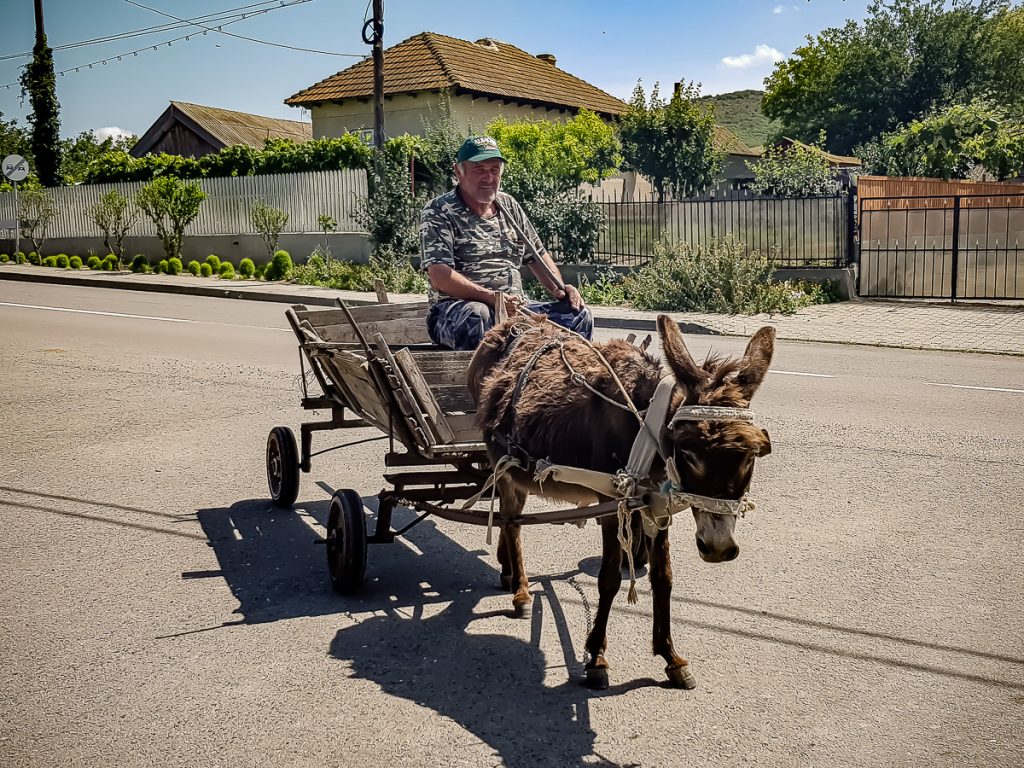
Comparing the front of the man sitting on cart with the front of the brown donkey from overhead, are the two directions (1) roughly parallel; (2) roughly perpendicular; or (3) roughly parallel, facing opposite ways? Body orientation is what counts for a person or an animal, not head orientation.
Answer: roughly parallel

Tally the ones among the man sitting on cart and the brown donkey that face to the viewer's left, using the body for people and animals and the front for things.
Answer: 0

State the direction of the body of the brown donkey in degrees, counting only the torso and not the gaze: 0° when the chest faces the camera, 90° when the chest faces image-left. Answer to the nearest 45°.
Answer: approximately 315°

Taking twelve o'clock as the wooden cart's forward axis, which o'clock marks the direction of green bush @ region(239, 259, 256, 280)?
The green bush is roughly at 7 o'clock from the wooden cart.

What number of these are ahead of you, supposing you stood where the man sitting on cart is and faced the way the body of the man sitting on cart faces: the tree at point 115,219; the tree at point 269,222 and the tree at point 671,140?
0

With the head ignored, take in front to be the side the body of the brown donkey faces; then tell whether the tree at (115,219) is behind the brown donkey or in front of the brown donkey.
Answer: behind

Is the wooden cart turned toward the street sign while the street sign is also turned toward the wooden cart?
no

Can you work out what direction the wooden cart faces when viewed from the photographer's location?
facing the viewer and to the right of the viewer

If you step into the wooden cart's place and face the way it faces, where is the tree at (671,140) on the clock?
The tree is roughly at 8 o'clock from the wooden cart.

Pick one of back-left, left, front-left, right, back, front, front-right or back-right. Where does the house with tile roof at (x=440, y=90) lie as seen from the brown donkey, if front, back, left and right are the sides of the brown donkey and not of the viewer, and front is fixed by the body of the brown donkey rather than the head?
back-left

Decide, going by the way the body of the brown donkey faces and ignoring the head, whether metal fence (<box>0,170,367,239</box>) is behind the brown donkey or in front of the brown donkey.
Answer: behind

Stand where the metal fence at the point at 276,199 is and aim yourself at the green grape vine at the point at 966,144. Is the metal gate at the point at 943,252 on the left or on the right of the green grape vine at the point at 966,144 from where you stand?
right

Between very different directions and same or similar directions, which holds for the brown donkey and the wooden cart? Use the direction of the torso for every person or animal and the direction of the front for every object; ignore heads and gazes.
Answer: same or similar directions

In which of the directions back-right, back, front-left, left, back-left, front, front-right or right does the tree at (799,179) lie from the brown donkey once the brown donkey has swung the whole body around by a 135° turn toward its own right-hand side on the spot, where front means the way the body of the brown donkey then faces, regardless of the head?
right

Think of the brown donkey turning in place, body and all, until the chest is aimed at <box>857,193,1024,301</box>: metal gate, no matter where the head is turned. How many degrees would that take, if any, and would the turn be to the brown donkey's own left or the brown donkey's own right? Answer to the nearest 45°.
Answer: approximately 135° to the brown donkey's own left

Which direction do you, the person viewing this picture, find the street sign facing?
facing the viewer
